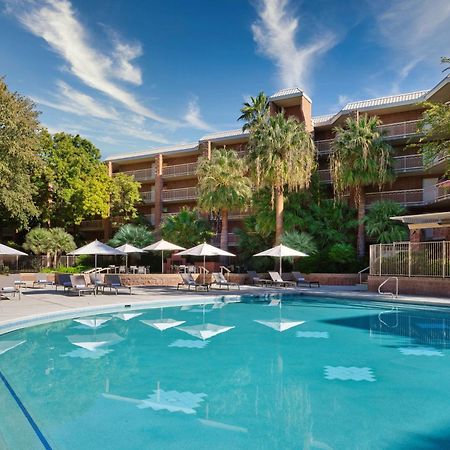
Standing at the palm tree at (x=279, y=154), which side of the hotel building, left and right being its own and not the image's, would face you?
front

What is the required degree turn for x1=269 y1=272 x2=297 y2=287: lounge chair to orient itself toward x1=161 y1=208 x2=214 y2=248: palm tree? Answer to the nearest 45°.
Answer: approximately 180°

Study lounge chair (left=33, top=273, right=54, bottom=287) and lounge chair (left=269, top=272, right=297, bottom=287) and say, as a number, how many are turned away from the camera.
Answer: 0

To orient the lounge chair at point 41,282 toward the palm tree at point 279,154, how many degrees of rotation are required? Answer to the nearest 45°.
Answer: approximately 90° to its left

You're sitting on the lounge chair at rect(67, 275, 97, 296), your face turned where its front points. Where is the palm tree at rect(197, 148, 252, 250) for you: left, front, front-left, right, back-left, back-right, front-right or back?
left

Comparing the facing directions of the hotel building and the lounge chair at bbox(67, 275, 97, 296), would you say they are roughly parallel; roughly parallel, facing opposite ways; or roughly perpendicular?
roughly perpendicular

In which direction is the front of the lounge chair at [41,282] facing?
toward the camera
